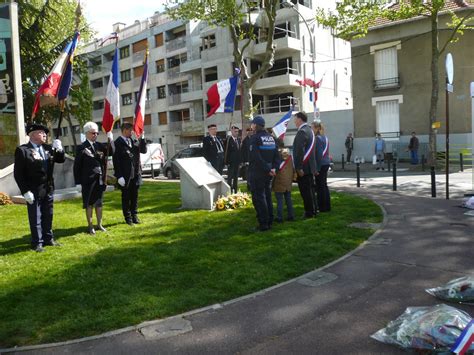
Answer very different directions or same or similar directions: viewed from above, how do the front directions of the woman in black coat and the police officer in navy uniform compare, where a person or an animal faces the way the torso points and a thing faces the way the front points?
very different directions

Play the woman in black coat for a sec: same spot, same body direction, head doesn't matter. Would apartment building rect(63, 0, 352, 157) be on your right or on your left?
on your left

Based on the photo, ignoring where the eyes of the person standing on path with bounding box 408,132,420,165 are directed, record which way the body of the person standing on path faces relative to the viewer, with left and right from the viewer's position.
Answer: facing the viewer

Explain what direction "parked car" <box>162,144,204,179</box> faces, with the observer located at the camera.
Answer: facing to the left of the viewer

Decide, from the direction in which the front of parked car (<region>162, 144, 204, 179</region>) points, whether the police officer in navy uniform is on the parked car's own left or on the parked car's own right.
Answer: on the parked car's own left

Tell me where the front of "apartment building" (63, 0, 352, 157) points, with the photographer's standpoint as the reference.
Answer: facing the viewer and to the left of the viewer

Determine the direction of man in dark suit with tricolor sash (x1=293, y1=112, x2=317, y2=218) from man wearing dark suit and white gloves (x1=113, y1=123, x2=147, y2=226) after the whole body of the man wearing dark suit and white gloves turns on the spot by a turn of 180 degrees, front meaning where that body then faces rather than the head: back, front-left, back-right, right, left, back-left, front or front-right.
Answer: back-right

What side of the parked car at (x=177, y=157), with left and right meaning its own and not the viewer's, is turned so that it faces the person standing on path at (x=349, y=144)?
back

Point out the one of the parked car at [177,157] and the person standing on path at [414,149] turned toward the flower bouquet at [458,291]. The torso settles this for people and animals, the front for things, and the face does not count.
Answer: the person standing on path

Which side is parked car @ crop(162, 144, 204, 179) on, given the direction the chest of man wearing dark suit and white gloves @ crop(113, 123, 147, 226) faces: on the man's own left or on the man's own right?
on the man's own left

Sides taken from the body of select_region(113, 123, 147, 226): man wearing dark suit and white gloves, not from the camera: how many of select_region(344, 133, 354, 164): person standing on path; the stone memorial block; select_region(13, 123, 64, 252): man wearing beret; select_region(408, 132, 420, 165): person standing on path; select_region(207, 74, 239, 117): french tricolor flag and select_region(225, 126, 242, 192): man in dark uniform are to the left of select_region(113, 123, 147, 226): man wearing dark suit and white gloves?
5

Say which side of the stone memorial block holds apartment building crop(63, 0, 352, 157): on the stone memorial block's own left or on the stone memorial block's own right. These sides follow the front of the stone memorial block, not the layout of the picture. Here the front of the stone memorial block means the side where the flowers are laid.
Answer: on the stone memorial block's own left
